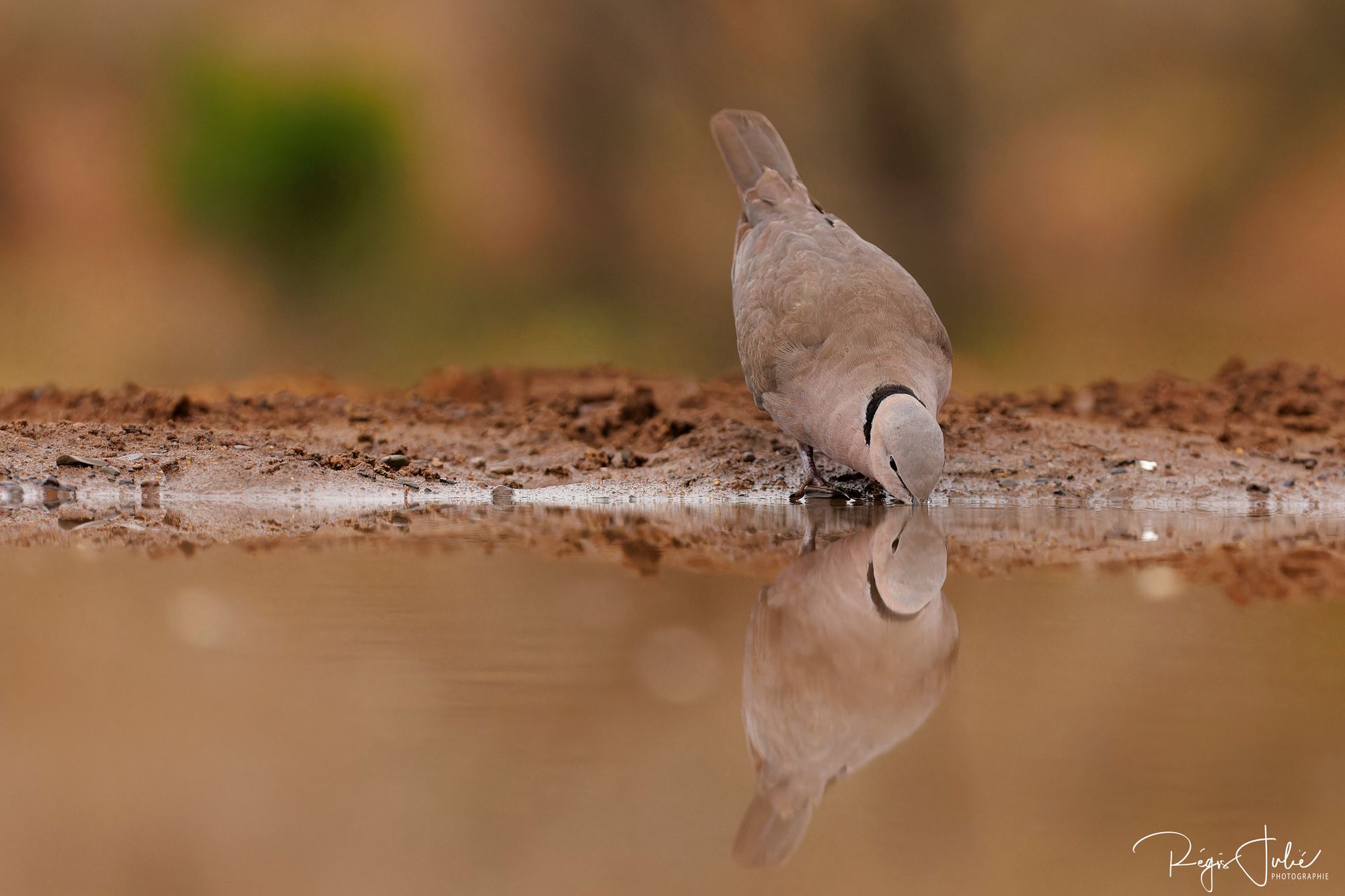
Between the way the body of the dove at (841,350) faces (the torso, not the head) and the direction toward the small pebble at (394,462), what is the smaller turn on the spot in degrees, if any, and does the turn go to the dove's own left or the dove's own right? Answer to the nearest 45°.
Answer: approximately 135° to the dove's own right

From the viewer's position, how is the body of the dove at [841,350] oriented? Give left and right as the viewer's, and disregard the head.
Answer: facing the viewer and to the right of the viewer

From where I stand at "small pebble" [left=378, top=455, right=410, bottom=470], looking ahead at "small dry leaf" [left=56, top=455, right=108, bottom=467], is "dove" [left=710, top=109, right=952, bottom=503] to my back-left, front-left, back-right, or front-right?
back-left

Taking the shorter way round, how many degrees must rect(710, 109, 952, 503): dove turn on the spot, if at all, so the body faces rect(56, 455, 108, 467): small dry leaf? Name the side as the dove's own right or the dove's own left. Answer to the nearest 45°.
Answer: approximately 135° to the dove's own right
